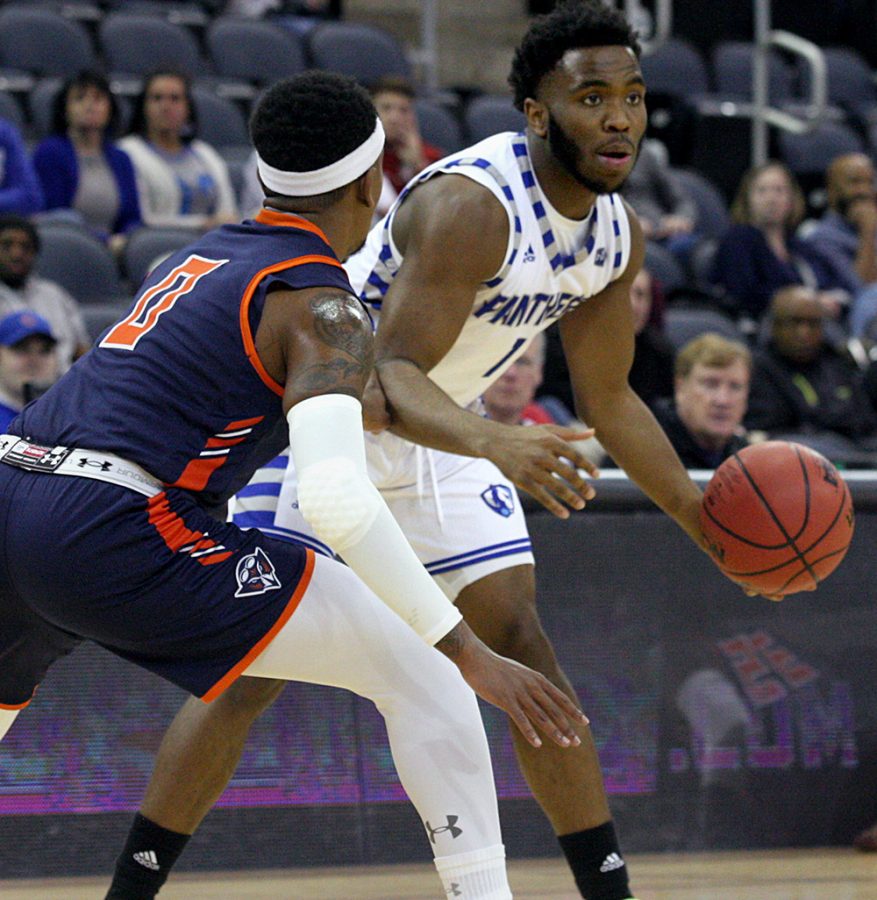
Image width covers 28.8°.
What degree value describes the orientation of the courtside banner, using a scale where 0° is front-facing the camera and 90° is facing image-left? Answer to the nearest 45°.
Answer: approximately 0°

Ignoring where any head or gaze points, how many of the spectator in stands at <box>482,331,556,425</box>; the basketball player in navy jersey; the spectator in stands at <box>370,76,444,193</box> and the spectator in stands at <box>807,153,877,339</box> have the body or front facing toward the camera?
3

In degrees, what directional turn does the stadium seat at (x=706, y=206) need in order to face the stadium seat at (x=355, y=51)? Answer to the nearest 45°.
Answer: approximately 90° to its right

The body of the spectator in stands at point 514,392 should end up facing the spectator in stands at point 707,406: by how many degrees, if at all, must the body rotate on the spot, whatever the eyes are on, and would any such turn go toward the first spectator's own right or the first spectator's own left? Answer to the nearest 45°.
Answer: approximately 90° to the first spectator's own left

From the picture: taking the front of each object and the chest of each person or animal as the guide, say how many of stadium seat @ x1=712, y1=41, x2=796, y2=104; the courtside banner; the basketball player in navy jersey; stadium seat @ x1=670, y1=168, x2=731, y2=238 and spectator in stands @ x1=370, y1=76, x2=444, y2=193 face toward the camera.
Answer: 4

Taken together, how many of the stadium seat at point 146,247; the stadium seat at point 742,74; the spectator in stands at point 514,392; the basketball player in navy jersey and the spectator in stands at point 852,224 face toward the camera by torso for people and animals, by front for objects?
4

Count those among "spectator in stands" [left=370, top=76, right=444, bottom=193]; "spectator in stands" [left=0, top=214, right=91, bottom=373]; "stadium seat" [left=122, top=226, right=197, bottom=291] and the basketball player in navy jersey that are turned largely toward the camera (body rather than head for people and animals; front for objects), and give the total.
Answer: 3
